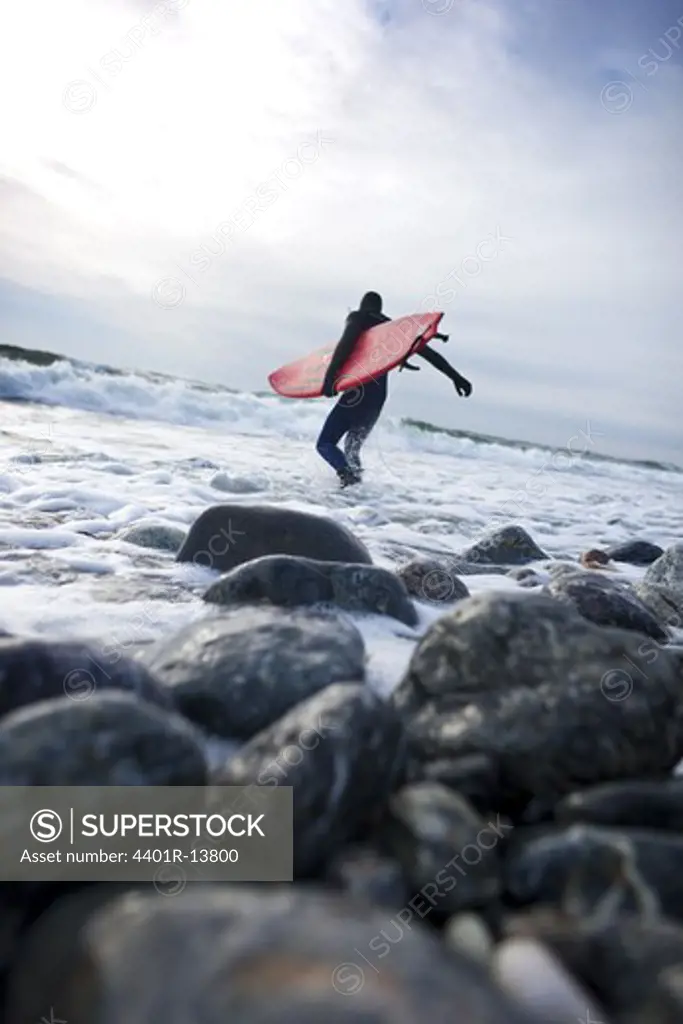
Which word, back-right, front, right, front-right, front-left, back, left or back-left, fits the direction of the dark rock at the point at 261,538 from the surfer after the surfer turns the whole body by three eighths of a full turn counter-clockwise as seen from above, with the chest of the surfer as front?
front

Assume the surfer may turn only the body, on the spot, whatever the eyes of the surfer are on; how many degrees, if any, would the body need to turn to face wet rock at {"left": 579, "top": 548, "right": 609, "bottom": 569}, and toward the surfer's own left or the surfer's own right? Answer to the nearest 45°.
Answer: approximately 180°

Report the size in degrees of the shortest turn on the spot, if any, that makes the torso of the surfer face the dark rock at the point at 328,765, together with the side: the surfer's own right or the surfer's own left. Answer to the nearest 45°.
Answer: approximately 135° to the surfer's own left

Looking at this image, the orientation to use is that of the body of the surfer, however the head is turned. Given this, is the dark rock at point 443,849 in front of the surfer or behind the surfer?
behind

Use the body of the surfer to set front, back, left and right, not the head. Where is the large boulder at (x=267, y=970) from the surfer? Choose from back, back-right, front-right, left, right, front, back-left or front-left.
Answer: back-left

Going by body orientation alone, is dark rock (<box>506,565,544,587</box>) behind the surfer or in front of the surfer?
behind

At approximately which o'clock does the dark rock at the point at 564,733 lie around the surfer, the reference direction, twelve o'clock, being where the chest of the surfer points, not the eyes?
The dark rock is roughly at 7 o'clock from the surfer.

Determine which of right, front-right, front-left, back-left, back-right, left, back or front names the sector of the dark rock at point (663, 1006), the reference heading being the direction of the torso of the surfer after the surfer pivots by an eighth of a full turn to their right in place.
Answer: back

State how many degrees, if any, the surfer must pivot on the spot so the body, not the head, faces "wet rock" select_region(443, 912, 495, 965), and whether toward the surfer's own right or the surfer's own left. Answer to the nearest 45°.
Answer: approximately 135° to the surfer's own left

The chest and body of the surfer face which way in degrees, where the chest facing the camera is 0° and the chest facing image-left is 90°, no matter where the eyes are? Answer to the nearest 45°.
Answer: approximately 135°

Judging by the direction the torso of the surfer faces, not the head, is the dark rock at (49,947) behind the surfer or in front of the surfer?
behind

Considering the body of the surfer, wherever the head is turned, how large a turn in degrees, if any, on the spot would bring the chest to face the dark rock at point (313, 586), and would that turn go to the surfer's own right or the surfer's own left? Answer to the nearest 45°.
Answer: approximately 135° to the surfer's own left

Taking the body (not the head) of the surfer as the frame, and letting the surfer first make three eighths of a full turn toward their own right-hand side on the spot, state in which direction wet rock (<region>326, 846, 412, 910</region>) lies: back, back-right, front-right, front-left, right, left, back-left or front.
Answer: right

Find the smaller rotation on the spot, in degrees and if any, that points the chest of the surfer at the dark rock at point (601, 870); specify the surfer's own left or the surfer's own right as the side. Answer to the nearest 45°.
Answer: approximately 135° to the surfer's own left
